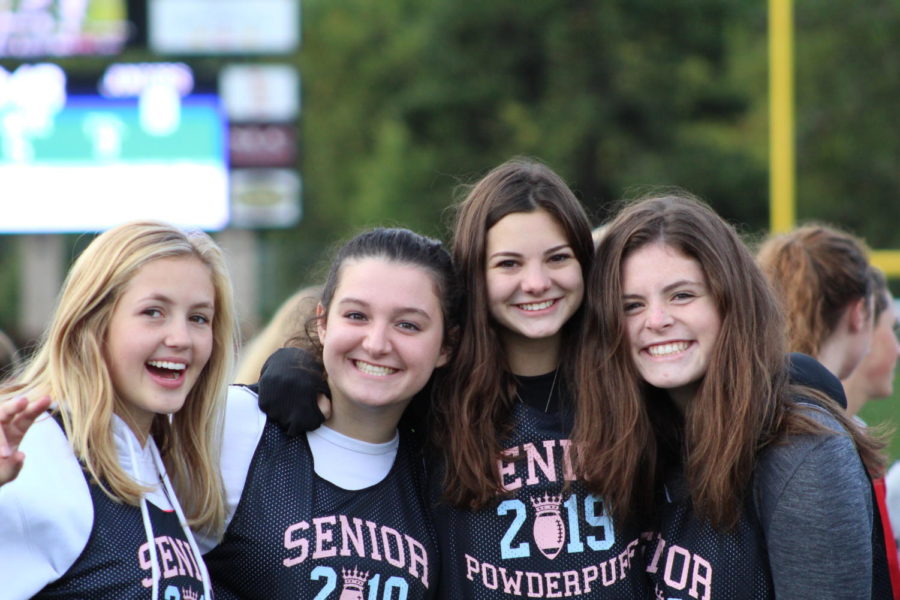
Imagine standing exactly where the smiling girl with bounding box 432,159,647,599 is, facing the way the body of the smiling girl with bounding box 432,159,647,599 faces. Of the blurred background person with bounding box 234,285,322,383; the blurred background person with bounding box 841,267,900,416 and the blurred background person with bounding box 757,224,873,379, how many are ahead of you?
0

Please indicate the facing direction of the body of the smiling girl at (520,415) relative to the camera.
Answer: toward the camera

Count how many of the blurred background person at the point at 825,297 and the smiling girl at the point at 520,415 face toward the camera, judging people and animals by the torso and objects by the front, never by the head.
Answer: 1

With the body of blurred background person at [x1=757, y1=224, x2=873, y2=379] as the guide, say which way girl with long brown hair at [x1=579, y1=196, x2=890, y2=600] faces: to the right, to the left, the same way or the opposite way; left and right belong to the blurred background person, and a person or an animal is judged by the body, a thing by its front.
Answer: the opposite way

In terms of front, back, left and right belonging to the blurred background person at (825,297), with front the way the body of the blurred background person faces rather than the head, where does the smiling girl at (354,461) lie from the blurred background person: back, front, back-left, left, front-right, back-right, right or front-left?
back

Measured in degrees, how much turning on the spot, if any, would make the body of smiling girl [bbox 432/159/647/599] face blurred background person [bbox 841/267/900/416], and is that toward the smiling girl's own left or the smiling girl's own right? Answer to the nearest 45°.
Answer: approximately 135° to the smiling girl's own left

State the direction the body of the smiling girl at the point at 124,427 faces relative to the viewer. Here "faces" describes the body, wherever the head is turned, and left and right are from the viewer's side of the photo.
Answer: facing the viewer and to the right of the viewer

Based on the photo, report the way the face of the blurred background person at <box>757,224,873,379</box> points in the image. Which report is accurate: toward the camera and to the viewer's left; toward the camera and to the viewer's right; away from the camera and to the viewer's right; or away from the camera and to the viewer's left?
away from the camera and to the viewer's right

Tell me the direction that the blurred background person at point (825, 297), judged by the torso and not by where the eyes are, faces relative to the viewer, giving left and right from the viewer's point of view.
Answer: facing away from the viewer and to the right of the viewer

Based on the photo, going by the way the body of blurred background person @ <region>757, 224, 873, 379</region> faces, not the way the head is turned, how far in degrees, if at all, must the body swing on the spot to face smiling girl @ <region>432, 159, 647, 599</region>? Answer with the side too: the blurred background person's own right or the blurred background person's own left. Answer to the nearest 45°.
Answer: approximately 180°

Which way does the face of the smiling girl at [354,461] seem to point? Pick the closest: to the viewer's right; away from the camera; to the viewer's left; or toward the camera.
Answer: toward the camera

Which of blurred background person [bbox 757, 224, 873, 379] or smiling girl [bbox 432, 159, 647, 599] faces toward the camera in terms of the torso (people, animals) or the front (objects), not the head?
the smiling girl

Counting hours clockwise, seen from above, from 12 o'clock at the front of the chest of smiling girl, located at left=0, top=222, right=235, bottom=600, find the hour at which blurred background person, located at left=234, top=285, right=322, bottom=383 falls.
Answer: The blurred background person is roughly at 8 o'clock from the smiling girl.
